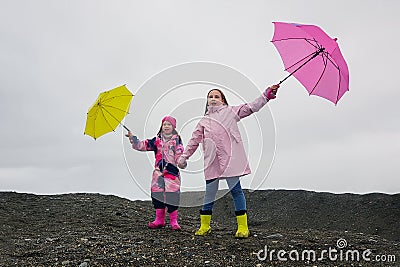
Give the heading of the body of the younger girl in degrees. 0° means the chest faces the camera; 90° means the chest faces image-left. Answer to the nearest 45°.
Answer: approximately 0°

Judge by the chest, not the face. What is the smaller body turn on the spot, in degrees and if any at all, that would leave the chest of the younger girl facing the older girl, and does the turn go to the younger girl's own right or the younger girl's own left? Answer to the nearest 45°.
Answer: approximately 45° to the younger girl's own left
